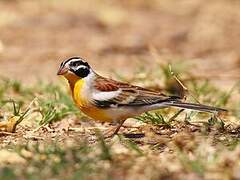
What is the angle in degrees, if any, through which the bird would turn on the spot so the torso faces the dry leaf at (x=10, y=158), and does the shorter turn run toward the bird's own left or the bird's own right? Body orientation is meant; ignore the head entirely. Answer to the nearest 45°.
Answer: approximately 45° to the bird's own left

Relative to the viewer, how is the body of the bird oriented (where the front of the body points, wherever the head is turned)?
to the viewer's left
